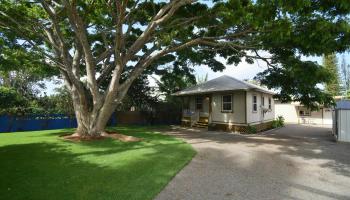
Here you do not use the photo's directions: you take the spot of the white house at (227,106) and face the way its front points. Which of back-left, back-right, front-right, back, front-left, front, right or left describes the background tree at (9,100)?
front-right

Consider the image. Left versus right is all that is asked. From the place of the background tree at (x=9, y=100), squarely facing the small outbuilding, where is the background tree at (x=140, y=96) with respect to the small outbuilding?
left

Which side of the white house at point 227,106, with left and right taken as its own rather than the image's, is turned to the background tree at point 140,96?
right

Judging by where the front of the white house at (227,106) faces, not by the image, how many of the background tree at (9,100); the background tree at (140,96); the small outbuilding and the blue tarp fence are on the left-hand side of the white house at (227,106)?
1

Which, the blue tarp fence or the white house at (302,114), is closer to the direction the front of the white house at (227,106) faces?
the blue tarp fence

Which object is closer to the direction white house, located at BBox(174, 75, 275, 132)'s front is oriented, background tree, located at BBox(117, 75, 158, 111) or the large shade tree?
the large shade tree

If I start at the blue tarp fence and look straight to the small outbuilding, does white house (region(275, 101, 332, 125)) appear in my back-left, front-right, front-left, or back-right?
front-left

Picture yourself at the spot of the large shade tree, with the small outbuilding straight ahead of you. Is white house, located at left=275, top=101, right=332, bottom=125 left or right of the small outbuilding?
left

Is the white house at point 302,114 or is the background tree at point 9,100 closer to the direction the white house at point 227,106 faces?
the background tree

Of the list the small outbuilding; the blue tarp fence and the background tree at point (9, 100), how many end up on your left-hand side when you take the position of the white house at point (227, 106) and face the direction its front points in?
1

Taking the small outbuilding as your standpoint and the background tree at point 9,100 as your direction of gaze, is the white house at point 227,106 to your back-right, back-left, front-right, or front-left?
front-right

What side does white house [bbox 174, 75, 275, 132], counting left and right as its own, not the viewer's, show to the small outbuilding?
left
